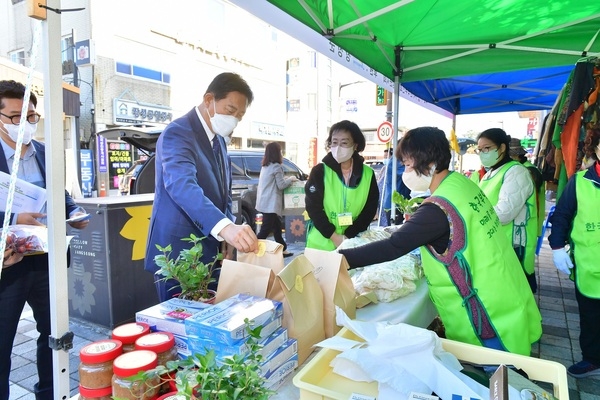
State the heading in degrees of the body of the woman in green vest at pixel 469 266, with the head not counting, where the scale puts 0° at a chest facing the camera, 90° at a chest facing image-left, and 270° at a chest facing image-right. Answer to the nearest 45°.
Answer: approximately 90°

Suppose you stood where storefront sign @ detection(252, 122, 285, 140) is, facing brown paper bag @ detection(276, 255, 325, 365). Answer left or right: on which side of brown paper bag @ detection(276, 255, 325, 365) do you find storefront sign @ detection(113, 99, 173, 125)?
right

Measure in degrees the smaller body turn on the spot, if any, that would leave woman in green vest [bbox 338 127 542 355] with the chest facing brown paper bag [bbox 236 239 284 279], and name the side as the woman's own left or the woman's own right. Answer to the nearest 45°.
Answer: approximately 45° to the woman's own left

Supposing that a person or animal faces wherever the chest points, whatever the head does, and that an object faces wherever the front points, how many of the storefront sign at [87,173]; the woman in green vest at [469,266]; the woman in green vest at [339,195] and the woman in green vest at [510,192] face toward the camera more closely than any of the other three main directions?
2

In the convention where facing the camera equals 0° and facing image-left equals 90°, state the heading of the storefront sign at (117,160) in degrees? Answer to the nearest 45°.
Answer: approximately 0°

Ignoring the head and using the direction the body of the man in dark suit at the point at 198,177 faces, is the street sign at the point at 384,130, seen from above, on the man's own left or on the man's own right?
on the man's own left

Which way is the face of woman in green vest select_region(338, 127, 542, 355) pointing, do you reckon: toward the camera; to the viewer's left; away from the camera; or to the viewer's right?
to the viewer's left
